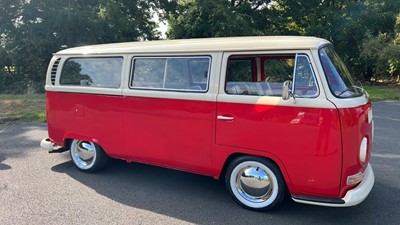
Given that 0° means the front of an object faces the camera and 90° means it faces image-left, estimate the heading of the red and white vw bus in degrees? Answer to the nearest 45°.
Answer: approximately 315°
